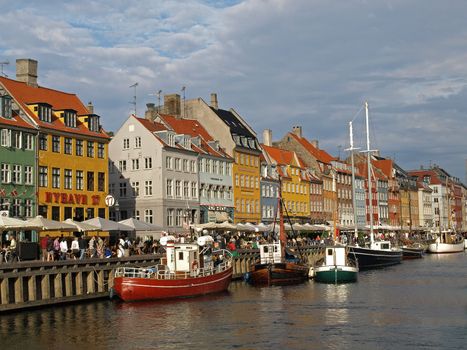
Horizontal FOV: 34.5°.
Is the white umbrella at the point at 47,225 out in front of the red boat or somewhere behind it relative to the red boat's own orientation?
behind

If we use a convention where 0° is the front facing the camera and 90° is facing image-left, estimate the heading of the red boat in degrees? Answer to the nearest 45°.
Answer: approximately 225°

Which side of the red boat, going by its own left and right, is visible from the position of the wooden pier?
back

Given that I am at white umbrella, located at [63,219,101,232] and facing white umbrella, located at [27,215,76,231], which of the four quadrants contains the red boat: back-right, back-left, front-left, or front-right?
back-left

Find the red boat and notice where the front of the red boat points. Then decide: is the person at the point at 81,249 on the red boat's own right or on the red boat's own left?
on the red boat's own left

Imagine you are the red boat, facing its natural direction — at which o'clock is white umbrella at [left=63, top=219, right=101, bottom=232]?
The white umbrella is roughly at 8 o'clock from the red boat.
